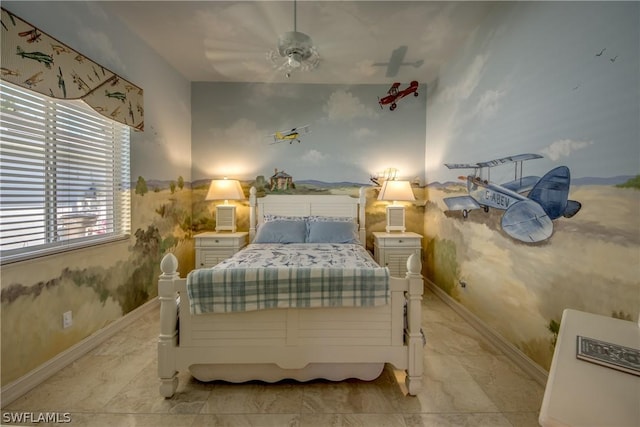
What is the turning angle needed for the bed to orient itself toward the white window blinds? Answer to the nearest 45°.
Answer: approximately 90° to its right

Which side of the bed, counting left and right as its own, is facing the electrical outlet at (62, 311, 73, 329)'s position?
right

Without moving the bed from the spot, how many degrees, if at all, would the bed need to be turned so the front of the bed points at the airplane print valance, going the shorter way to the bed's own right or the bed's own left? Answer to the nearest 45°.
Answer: approximately 90° to the bed's own right

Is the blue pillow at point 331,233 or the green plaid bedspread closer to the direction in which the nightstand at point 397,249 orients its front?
the green plaid bedspread

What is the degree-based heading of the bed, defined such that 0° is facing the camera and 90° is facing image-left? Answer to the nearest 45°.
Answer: approximately 0°

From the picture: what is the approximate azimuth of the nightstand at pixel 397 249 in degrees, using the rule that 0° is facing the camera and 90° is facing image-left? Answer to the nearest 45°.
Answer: approximately 0°

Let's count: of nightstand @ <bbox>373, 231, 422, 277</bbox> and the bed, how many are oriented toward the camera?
2

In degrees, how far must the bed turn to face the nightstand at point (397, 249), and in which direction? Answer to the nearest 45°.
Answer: approximately 135° to its left

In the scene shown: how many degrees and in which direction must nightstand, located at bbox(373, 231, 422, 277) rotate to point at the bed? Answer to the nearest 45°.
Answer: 0° — it already faces it
